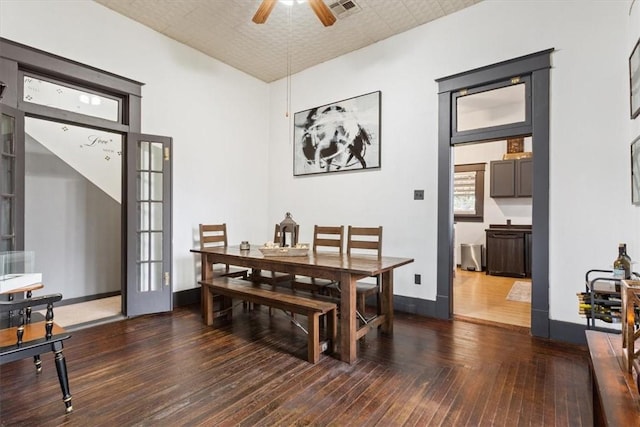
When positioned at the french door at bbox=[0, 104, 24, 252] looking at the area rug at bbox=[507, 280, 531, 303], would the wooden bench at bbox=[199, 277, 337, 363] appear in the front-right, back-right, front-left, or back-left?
front-right

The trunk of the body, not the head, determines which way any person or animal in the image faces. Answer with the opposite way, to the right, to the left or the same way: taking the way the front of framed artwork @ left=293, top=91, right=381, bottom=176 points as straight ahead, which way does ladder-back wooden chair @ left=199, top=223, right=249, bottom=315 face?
to the left

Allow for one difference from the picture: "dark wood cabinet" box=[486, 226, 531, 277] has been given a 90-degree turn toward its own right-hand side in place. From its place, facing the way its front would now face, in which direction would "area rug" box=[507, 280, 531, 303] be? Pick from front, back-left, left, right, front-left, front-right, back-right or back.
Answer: left

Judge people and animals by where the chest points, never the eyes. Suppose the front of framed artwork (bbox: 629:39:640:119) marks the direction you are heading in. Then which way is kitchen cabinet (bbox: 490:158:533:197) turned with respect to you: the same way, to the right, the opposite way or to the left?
to the left

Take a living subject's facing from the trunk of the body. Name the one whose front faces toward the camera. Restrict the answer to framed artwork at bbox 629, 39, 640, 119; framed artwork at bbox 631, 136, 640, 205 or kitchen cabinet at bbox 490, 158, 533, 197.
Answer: the kitchen cabinet

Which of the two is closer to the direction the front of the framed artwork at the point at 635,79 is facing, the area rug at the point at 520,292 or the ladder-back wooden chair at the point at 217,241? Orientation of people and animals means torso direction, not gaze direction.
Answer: the ladder-back wooden chair

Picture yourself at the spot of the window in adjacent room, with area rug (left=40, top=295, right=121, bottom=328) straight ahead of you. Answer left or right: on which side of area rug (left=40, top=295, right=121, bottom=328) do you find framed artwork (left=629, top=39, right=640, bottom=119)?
left

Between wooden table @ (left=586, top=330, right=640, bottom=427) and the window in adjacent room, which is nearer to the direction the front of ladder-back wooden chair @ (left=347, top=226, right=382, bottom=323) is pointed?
the wooden table

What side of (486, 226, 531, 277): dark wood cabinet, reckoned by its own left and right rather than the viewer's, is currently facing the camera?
front

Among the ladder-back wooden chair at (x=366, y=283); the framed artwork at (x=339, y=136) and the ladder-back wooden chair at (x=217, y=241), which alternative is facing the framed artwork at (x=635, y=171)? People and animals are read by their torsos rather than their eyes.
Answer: the ladder-back wooden chair at (x=217, y=241)

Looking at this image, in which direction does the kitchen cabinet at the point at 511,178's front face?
toward the camera

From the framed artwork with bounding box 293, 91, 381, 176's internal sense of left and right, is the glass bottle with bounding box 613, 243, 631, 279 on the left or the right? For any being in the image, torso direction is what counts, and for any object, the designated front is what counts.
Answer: on its left

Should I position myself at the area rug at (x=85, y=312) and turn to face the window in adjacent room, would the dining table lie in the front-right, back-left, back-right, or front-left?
front-right

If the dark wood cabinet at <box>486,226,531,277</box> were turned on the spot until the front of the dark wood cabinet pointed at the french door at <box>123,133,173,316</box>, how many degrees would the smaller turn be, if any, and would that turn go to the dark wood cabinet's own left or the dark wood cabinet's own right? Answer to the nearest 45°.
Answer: approximately 45° to the dark wood cabinet's own right

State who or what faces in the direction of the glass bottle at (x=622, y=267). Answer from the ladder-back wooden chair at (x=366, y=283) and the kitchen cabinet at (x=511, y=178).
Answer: the kitchen cabinet

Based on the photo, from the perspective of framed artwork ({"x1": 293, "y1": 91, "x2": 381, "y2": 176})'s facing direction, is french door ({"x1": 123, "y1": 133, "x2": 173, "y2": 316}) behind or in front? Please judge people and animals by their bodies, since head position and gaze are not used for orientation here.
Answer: in front

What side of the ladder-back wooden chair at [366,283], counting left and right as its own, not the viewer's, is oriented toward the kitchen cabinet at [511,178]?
back
